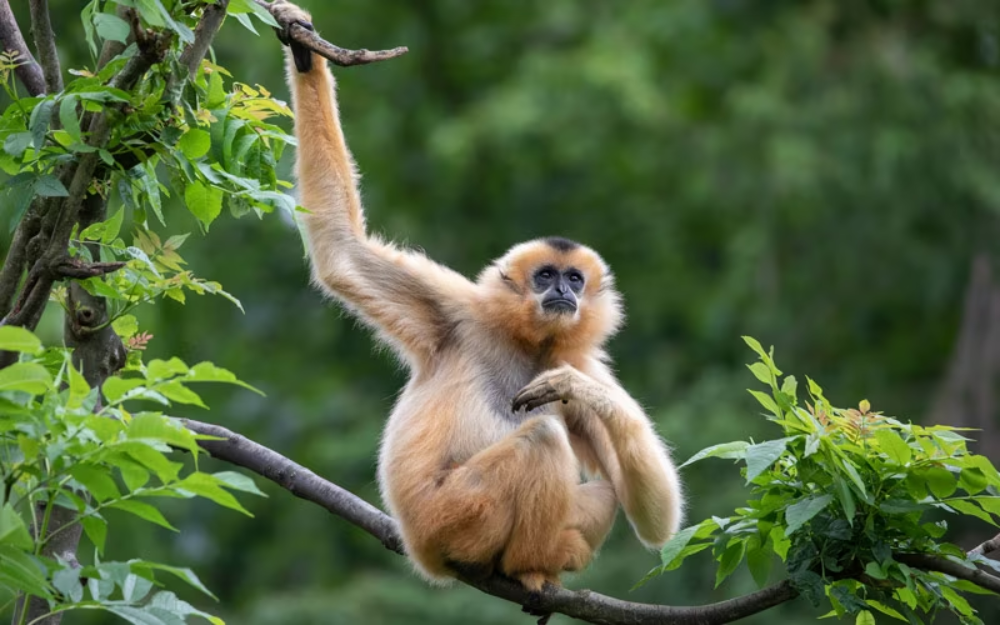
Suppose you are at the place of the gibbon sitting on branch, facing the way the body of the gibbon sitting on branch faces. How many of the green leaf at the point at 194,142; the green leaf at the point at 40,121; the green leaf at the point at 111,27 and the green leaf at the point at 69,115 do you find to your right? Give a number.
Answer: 4

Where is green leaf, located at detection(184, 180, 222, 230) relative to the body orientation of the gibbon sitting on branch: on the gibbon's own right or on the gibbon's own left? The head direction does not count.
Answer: on the gibbon's own right

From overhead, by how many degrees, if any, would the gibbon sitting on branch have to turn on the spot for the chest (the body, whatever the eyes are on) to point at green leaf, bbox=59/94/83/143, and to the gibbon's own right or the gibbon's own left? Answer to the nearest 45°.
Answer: approximately 90° to the gibbon's own right

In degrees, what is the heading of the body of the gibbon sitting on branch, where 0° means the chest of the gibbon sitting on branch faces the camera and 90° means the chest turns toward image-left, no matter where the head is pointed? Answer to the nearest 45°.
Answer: approximately 315°

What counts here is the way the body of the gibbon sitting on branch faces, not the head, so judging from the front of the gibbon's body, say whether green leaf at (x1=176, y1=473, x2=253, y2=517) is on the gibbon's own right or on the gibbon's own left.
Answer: on the gibbon's own right

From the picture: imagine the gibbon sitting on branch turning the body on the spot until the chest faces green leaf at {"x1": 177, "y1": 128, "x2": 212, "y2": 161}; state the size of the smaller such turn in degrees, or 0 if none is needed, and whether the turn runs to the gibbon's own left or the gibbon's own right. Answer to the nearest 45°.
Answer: approximately 90° to the gibbon's own right

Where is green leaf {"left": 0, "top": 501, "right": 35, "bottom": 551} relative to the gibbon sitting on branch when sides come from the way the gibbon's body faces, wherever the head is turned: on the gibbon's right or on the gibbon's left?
on the gibbon's right

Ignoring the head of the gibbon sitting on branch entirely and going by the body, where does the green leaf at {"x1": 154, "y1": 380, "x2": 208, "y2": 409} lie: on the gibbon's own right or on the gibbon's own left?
on the gibbon's own right

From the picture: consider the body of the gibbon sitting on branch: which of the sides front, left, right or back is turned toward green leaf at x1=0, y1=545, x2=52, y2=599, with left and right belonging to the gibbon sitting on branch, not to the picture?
right

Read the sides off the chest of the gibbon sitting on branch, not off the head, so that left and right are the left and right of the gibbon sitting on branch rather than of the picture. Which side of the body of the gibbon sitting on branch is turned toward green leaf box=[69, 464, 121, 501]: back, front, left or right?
right
